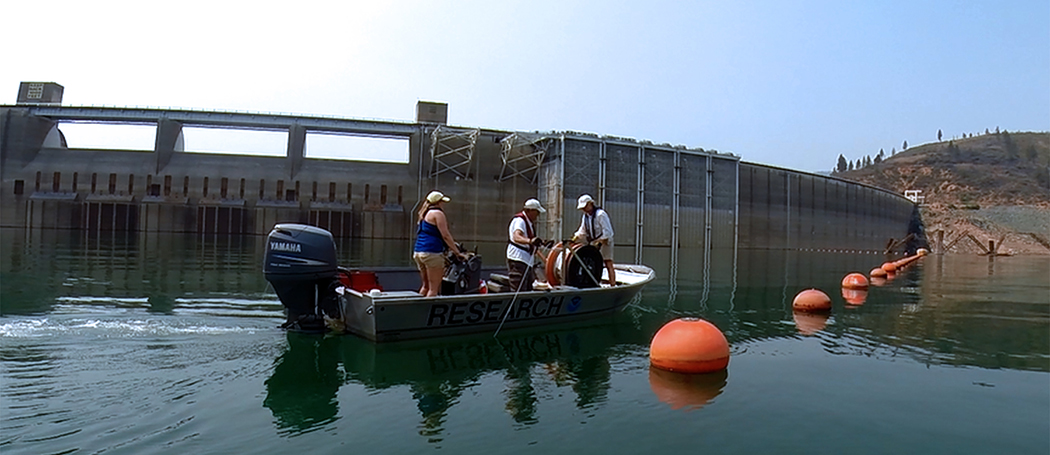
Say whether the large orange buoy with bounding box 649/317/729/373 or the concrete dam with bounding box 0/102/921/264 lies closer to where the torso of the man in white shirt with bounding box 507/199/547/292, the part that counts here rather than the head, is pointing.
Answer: the large orange buoy

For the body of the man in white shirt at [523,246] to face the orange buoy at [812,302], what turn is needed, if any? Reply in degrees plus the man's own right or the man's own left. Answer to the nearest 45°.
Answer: approximately 45° to the man's own left
